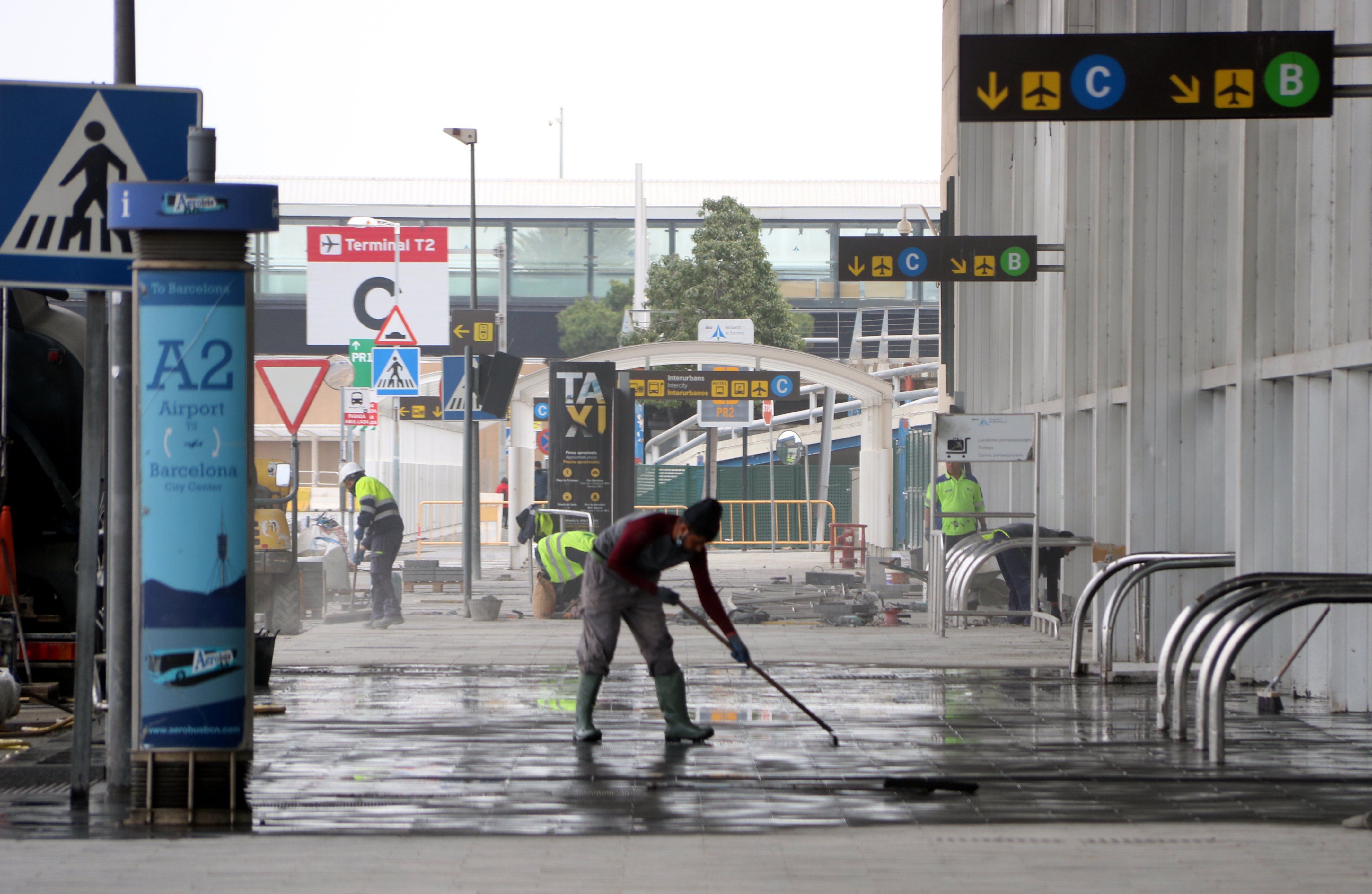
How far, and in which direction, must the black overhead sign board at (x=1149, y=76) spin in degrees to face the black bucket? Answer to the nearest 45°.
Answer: approximately 90° to its right

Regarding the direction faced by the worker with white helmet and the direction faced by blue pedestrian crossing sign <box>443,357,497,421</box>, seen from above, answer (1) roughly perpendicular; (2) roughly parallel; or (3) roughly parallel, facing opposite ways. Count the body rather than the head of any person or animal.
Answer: roughly perpendicular

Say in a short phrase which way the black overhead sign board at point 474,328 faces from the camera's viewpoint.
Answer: facing the viewer

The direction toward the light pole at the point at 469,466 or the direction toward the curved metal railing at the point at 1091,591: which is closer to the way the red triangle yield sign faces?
the curved metal railing

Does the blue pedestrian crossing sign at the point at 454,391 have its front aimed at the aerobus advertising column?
yes

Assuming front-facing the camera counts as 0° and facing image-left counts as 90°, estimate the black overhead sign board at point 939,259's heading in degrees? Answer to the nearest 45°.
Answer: approximately 0°

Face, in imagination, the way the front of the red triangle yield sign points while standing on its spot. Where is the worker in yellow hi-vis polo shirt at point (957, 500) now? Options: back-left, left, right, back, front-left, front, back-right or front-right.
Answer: left

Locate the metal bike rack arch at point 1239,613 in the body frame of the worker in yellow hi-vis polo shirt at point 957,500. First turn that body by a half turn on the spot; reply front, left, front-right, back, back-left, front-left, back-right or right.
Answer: back

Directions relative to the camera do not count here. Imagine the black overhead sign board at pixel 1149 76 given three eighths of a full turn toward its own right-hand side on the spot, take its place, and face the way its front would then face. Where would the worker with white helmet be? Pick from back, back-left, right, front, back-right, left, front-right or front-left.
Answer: front

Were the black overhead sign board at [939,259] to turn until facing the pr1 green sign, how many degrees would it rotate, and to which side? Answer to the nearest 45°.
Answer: approximately 135° to its right

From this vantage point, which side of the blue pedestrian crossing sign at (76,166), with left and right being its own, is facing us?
front

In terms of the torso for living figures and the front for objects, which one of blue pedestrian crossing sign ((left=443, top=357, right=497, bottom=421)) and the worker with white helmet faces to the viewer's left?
the worker with white helmet

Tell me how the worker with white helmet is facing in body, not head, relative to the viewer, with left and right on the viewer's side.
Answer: facing to the left of the viewer

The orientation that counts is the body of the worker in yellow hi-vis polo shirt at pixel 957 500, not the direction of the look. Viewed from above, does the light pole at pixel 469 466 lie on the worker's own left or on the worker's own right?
on the worker's own right

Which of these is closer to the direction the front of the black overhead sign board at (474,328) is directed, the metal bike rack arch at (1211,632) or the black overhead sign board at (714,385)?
the metal bike rack arch
